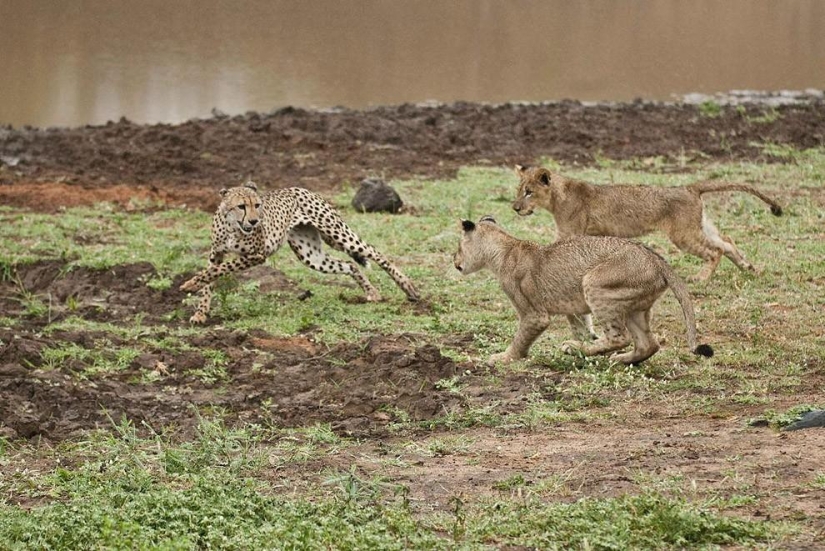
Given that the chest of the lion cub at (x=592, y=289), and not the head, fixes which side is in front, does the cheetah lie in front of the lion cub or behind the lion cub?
in front

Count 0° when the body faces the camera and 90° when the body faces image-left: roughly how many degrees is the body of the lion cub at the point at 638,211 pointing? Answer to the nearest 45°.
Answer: approximately 90°

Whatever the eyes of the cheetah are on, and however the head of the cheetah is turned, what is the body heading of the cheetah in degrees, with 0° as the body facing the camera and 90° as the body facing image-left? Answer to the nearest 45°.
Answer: approximately 45°

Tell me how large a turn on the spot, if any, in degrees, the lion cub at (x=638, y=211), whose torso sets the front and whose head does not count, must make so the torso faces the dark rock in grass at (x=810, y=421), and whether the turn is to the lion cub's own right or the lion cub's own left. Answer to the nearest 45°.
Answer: approximately 90° to the lion cub's own left

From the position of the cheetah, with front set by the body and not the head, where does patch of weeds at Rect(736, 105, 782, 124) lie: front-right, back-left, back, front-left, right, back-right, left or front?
back

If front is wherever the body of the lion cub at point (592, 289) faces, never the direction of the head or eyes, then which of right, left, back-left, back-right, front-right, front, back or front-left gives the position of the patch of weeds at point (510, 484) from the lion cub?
left

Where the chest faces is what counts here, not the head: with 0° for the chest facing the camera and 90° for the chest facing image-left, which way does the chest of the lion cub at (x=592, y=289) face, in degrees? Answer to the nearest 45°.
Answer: approximately 90°

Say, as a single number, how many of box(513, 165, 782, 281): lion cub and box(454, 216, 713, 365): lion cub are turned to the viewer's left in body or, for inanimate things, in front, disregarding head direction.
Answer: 2

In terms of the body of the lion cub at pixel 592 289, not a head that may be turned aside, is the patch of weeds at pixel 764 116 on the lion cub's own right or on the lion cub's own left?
on the lion cub's own right
